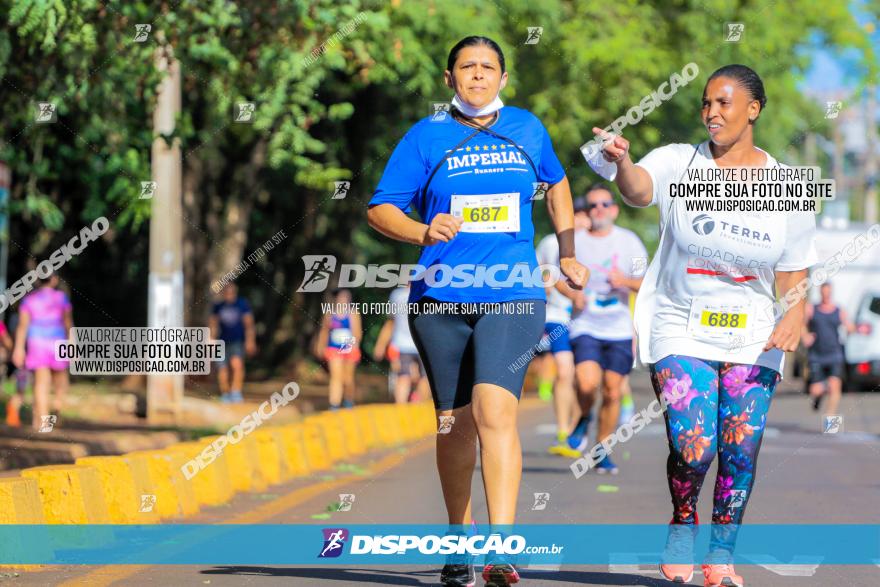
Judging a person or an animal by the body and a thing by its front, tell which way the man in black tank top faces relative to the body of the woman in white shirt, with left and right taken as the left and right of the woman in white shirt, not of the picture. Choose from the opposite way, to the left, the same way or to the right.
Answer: the same way

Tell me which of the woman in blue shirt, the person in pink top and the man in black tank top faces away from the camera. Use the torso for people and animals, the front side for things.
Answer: the person in pink top

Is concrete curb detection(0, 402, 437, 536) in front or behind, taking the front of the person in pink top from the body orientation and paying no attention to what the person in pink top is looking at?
behind

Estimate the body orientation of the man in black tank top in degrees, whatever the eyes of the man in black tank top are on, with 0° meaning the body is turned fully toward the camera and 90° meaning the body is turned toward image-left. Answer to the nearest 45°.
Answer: approximately 0°

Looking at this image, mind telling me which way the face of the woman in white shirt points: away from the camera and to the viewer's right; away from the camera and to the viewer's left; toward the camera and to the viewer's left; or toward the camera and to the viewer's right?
toward the camera and to the viewer's left

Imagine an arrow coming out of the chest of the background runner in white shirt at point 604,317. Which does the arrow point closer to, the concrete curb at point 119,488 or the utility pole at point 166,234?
the concrete curb

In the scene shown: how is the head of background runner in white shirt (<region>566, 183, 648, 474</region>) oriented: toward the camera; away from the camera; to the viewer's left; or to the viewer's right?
toward the camera

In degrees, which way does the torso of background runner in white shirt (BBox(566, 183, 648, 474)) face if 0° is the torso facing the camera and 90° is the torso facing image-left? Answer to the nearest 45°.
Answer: approximately 0°

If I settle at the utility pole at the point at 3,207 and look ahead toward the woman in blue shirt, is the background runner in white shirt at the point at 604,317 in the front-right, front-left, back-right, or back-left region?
front-left

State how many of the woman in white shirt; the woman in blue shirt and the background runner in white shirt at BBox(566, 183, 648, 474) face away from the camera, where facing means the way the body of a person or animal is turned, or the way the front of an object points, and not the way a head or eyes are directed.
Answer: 0

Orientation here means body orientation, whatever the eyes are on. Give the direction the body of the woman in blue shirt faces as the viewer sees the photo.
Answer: toward the camera

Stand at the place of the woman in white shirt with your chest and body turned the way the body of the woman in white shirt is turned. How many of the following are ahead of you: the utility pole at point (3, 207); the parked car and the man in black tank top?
0

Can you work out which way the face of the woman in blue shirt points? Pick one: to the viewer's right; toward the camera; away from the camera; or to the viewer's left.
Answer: toward the camera

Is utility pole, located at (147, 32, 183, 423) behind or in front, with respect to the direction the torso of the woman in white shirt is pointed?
behind

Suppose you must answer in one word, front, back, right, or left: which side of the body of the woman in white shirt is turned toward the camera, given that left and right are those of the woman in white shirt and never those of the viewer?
front

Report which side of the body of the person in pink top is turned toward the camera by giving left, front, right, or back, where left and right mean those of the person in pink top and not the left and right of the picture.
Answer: back

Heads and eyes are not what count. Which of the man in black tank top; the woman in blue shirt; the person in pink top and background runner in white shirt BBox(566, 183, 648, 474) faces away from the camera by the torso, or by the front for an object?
the person in pink top

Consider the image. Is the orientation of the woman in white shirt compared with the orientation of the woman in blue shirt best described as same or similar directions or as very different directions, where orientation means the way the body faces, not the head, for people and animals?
same or similar directions
